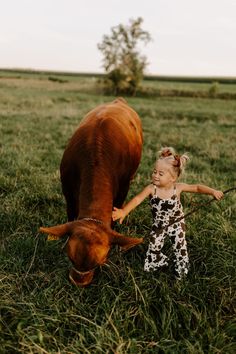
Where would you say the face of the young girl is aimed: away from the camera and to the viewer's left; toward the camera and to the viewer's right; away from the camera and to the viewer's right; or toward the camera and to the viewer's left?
toward the camera and to the viewer's left

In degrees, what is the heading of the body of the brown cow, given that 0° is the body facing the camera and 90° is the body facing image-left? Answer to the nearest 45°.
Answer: approximately 0°

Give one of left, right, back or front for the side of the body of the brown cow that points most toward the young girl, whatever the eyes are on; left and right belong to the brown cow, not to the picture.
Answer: left
